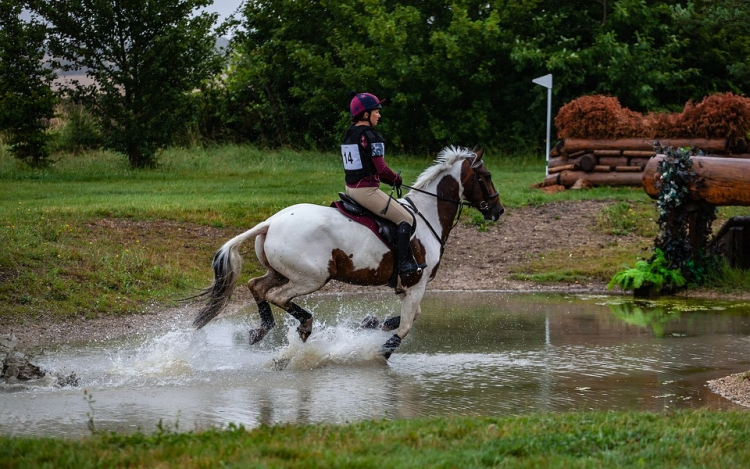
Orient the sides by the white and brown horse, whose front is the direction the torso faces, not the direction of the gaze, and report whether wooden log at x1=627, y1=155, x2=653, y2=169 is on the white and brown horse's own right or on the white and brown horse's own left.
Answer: on the white and brown horse's own left

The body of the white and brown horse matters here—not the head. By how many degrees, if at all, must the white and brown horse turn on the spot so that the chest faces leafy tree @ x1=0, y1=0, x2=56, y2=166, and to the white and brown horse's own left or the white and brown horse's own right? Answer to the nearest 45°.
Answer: approximately 135° to the white and brown horse's own left

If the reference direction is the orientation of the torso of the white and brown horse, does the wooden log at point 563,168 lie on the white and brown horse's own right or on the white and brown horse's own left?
on the white and brown horse's own left

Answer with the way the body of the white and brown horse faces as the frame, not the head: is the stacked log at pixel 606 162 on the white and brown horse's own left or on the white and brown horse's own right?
on the white and brown horse's own left

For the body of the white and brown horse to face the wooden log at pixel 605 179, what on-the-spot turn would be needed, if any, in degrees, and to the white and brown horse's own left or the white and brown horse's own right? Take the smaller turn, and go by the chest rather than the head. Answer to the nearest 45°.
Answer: approximately 45° to the white and brown horse's own left

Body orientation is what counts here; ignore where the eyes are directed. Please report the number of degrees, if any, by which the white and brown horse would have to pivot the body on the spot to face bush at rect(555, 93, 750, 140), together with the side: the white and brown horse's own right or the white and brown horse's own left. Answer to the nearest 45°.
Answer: approximately 45° to the white and brown horse's own left

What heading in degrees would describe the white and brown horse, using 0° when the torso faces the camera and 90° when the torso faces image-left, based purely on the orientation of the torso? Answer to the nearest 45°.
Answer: approximately 270°

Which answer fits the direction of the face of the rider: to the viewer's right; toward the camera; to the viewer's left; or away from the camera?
to the viewer's right

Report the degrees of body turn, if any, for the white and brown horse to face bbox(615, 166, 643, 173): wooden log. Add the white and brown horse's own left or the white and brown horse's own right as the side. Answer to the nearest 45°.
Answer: approximately 45° to the white and brown horse's own left

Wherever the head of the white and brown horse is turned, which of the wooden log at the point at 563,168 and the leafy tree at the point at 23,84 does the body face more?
the wooden log

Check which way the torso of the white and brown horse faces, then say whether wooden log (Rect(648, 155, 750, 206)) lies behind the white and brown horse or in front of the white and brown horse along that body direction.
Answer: in front

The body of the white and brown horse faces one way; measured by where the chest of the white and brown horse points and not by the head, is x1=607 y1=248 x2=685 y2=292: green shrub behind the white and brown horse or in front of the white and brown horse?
in front
